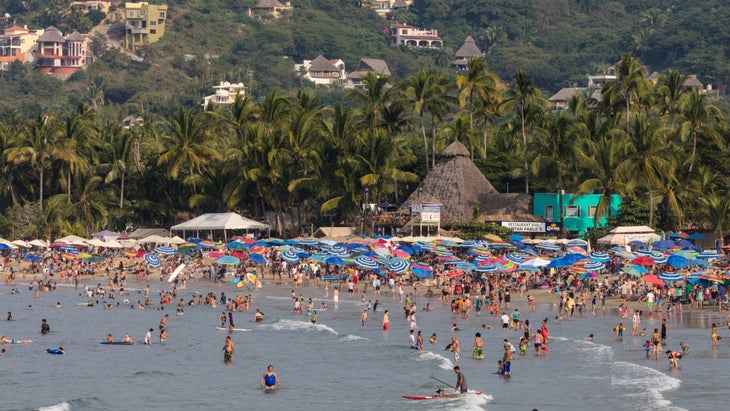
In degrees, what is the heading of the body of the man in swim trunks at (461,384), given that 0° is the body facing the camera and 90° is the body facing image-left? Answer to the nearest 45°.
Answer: approximately 90°

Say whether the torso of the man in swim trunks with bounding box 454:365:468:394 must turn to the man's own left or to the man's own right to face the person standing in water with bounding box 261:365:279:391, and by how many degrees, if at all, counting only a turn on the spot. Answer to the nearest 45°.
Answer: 0° — they already face them
